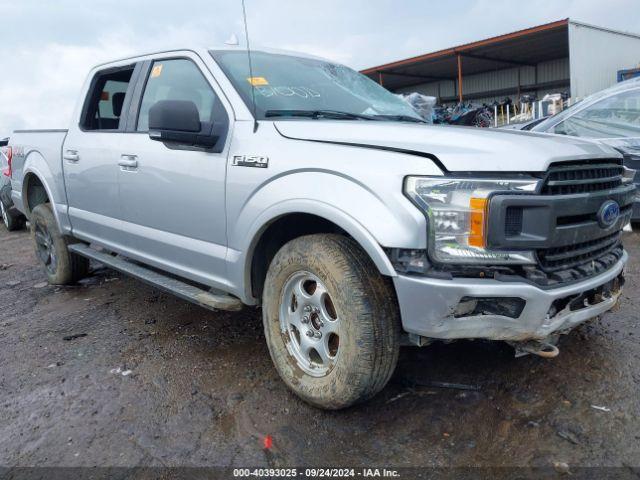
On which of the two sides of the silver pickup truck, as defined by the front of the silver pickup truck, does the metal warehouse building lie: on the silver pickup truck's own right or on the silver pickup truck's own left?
on the silver pickup truck's own left

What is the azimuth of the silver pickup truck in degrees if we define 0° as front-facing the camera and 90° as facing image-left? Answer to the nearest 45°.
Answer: approximately 315°

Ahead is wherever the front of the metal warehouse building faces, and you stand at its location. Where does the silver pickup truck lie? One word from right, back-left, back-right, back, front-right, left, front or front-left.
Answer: front-left

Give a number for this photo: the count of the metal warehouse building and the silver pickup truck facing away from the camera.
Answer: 0

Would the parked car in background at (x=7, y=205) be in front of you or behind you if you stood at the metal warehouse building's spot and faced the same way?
in front

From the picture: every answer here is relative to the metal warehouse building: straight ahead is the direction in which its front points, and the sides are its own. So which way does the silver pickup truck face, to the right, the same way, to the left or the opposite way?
to the left

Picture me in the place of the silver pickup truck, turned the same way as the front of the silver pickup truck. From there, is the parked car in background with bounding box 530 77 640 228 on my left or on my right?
on my left
